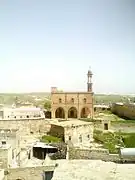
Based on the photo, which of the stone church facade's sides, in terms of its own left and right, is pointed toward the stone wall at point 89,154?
front

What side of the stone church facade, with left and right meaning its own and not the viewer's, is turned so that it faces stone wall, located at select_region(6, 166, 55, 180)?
front

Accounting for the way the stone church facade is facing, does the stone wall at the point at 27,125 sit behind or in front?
in front

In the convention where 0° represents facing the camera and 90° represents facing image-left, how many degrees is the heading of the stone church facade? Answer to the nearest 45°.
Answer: approximately 0°
